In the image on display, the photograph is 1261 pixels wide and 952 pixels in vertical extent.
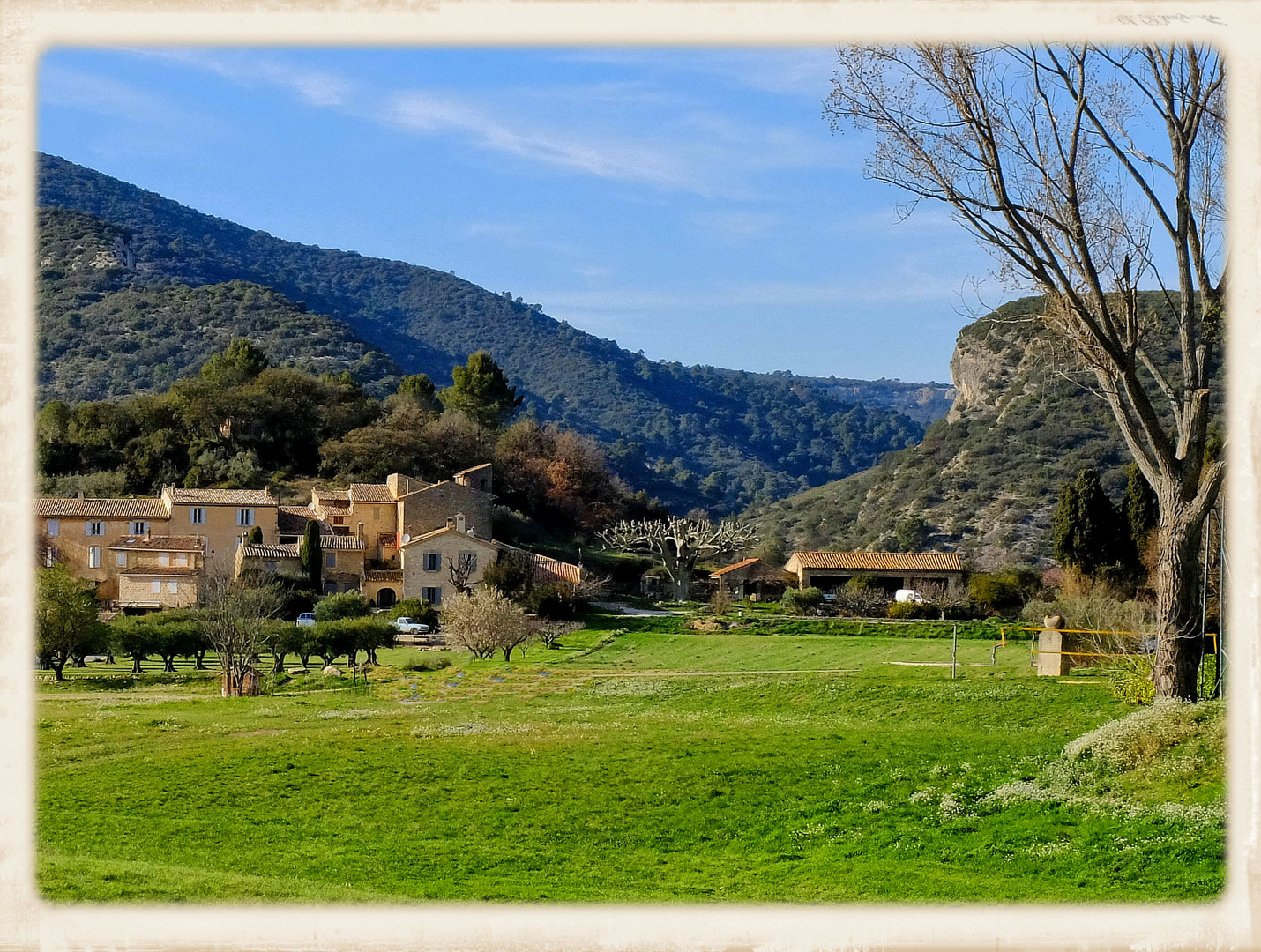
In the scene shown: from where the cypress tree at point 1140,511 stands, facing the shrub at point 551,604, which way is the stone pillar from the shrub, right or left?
left

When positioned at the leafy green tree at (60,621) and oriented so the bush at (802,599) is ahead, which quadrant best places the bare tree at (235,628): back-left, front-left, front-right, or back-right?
front-right
